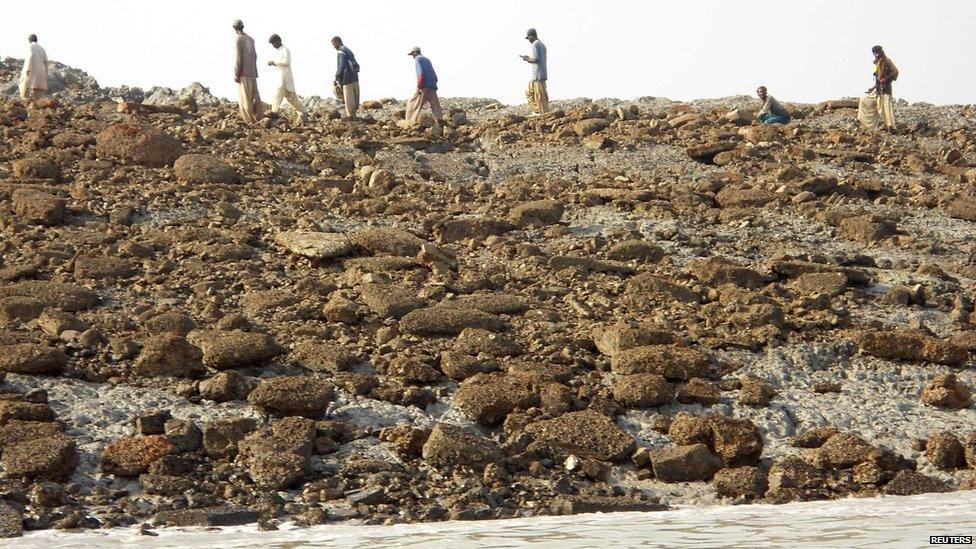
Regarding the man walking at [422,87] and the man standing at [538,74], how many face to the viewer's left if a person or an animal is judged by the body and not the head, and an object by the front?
2

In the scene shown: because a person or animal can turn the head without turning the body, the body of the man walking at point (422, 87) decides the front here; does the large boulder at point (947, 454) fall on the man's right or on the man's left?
on the man's left

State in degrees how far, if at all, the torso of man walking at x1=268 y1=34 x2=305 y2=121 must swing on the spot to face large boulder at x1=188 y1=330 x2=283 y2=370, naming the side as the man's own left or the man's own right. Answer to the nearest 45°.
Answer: approximately 90° to the man's own left

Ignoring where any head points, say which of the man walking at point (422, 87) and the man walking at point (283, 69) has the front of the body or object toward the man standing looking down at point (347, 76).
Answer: the man walking at point (422, 87)

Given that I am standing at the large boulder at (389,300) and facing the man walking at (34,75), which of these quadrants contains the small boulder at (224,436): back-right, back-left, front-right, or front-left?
back-left

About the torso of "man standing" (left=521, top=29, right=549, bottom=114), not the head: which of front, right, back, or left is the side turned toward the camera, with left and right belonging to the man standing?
left

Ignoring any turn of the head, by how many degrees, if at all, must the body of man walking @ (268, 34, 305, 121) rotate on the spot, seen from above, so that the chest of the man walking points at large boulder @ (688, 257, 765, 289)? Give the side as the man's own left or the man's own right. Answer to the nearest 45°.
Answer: approximately 135° to the man's own left

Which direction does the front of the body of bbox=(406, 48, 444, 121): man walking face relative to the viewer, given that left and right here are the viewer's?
facing to the left of the viewer

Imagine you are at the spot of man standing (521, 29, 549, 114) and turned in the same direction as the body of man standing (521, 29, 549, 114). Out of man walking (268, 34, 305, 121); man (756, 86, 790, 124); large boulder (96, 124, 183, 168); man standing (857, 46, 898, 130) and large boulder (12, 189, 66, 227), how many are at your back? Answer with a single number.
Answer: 2

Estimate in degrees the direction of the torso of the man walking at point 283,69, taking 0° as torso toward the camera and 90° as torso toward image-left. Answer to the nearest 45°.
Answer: approximately 90°

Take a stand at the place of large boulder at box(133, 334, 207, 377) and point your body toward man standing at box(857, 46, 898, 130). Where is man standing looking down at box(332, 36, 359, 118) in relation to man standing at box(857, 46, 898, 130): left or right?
left
